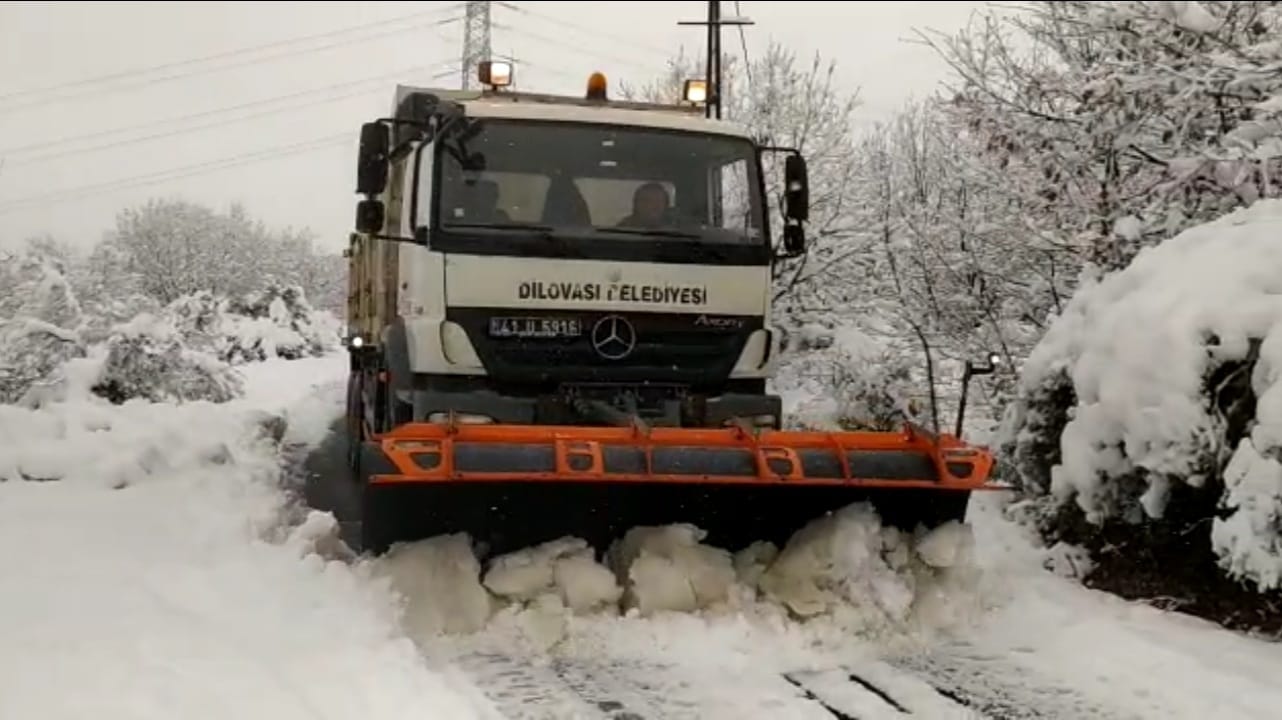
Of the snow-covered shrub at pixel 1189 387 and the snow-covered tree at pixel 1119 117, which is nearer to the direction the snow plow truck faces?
the snow-covered shrub

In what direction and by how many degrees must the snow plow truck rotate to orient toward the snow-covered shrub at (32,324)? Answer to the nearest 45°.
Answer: approximately 135° to its right

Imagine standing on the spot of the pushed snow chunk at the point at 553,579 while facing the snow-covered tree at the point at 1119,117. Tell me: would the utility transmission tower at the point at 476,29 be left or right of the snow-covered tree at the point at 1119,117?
left

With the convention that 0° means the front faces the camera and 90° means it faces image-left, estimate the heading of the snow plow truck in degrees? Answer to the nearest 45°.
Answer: approximately 0°

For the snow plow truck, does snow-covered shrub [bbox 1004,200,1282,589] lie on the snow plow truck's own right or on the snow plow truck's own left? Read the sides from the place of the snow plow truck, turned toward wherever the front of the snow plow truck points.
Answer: on the snow plow truck's own left

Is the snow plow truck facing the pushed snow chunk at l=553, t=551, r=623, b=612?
yes

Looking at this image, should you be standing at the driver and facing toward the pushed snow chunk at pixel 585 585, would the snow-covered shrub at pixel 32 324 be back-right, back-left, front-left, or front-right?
back-right

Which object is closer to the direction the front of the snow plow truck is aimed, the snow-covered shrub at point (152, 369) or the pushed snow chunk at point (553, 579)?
the pushed snow chunk

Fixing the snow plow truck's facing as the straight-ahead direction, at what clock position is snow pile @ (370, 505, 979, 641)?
The snow pile is roughly at 11 o'clock from the snow plow truck.
